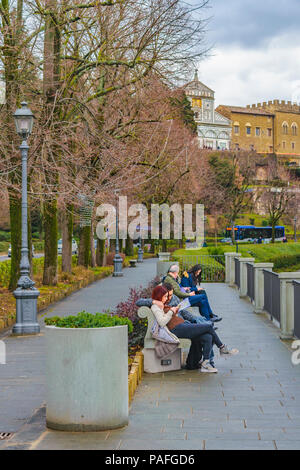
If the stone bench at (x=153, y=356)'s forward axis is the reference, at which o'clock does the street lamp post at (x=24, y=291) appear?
The street lamp post is roughly at 8 o'clock from the stone bench.

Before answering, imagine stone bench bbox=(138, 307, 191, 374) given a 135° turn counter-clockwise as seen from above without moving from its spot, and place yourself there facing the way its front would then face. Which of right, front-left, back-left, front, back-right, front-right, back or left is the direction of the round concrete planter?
back-left

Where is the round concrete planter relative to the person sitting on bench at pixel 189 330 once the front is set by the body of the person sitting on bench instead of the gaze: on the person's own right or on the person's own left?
on the person's own right

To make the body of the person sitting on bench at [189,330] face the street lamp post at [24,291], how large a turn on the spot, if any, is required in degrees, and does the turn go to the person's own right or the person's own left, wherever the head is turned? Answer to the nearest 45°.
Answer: approximately 135° to the person's own left

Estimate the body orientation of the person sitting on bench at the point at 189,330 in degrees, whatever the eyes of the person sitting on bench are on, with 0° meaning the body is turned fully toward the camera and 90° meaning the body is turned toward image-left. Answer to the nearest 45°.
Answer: approximately 270°

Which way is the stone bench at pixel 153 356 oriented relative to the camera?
to the viewer's right
